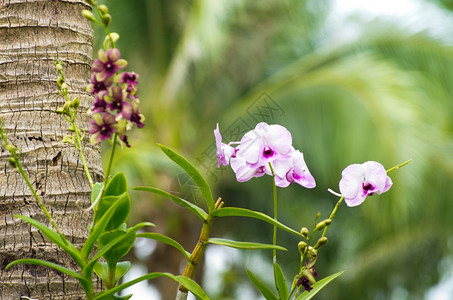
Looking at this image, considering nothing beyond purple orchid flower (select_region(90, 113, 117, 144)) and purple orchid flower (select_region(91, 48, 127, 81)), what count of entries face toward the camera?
2

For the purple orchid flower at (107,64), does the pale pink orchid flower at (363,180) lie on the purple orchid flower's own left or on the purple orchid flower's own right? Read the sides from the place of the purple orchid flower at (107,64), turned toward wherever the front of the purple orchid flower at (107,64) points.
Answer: on the purple orchid flower's own left
